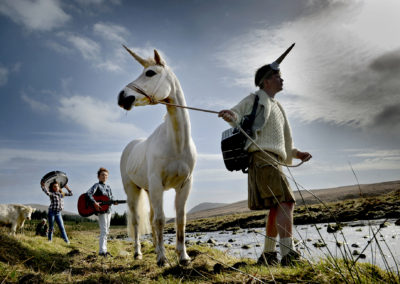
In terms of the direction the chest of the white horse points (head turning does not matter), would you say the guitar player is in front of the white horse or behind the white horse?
behind

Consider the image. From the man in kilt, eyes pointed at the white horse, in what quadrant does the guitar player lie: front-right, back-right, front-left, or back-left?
front-right

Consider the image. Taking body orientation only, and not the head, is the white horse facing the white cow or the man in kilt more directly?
the man in kilt

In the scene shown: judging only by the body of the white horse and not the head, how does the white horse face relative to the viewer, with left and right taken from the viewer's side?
facing the viewer and to the right of the viewer

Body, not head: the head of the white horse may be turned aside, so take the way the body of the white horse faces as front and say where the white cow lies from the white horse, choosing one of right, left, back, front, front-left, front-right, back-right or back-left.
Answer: back
